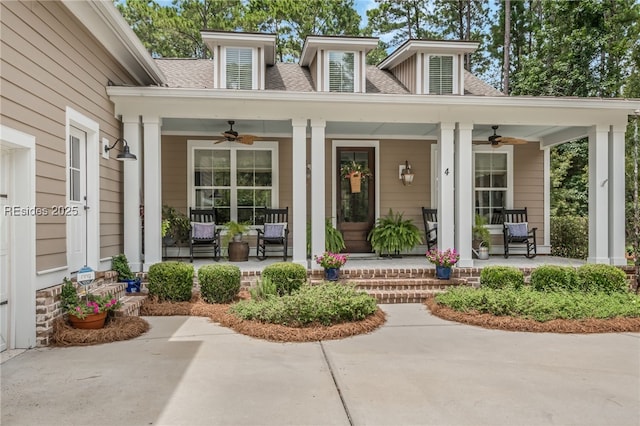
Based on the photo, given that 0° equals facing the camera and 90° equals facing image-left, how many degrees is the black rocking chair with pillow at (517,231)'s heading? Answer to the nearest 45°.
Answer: approximately 315°

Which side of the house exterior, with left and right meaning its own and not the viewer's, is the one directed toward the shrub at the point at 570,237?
left

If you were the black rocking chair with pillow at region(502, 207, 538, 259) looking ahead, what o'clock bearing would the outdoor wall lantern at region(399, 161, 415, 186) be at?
The outdoor wall lantern is roughly at 4 o'clock from the black rocking chair with pillow.

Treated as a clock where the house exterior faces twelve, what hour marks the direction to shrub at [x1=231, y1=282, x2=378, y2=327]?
The shrub is roughly at 11 o'clock from the house exterior.

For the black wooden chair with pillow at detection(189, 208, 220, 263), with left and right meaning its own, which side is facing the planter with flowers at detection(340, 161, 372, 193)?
left

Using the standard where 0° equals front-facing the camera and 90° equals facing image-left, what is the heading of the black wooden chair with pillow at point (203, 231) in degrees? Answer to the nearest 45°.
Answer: approximately 0°

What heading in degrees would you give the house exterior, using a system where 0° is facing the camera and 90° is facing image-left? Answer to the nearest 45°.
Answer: approximately 0°

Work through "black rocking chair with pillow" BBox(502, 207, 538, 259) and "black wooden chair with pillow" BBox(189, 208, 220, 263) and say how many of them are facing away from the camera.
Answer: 0

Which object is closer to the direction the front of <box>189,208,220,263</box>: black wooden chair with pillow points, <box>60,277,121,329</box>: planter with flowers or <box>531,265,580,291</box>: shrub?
the planter with flowers

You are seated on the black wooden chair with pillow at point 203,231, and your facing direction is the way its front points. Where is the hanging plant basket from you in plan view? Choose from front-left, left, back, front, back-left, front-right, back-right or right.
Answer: left

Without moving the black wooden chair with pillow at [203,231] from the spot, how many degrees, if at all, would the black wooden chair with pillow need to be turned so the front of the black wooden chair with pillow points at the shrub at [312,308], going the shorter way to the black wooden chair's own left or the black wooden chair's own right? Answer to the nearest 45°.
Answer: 0° — it already faces it
